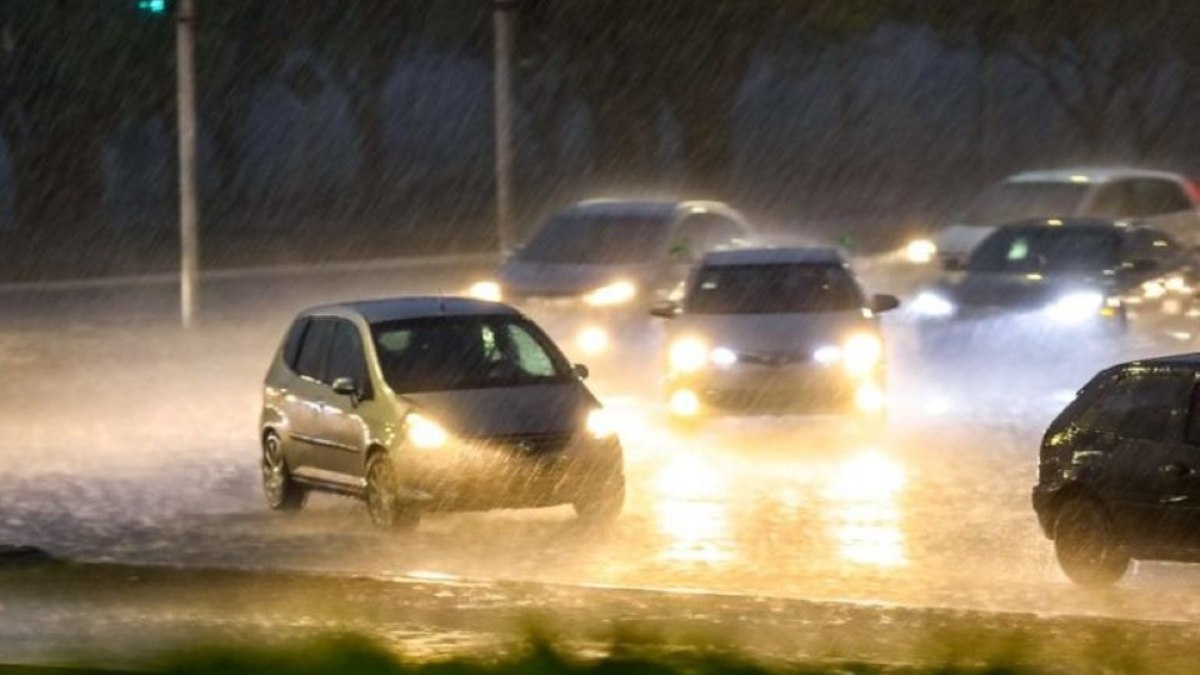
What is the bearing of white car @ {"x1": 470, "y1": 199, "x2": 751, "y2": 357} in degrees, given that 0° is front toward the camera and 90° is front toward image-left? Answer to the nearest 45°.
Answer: approximately 45°

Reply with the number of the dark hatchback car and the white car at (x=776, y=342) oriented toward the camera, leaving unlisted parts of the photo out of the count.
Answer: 1

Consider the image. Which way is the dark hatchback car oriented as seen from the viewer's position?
to the viewer's right

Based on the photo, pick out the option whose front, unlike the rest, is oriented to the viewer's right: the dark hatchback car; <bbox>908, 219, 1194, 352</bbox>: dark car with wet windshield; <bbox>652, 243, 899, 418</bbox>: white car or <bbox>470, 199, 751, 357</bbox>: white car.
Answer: the dark hatchback car

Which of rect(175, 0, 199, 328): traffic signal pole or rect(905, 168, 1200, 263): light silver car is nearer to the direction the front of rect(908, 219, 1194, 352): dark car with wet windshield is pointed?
the traffic signal pole

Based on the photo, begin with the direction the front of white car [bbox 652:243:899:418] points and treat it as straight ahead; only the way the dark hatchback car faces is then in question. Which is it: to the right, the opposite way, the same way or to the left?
to the left
